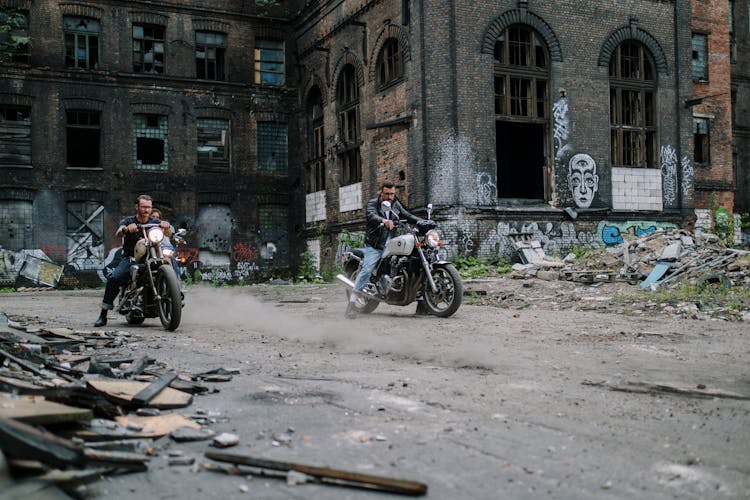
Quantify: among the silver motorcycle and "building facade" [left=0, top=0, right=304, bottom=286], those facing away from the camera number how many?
0

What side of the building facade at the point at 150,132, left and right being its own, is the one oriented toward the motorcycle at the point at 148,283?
front

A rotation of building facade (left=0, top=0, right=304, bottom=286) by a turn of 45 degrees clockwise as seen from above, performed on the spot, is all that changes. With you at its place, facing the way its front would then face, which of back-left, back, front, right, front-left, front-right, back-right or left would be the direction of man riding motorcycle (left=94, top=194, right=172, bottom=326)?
front-left

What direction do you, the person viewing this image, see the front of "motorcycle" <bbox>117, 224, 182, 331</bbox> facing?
facing the viewer and to the right of the viewer

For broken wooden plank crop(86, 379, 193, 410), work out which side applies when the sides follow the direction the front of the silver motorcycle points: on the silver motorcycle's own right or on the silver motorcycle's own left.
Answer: on the silver motorcycle's own right

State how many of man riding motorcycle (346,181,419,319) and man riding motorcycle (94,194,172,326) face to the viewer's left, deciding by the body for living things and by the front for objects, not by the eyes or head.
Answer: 0

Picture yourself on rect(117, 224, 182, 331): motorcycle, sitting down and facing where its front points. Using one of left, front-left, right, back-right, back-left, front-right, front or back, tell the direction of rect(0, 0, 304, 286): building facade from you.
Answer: back-left

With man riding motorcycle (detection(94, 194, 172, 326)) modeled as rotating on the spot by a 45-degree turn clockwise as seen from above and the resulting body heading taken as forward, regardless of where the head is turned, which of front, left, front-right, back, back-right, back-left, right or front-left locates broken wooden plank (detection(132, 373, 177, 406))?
front

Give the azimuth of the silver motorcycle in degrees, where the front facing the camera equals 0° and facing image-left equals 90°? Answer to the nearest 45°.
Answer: approximately 315°

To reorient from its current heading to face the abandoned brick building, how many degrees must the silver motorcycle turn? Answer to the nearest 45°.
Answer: approximately 135° to its left

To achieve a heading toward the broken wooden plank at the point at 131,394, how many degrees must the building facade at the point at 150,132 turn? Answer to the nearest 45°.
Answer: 0° — it already faces it

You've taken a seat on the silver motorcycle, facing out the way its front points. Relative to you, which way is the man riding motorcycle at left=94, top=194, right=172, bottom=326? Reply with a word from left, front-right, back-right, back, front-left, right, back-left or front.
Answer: back-right

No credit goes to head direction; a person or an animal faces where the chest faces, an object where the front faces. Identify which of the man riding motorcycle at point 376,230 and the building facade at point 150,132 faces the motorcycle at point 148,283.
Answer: the building facade

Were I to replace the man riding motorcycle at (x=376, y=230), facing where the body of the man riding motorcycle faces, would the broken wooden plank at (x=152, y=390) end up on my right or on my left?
on my right
